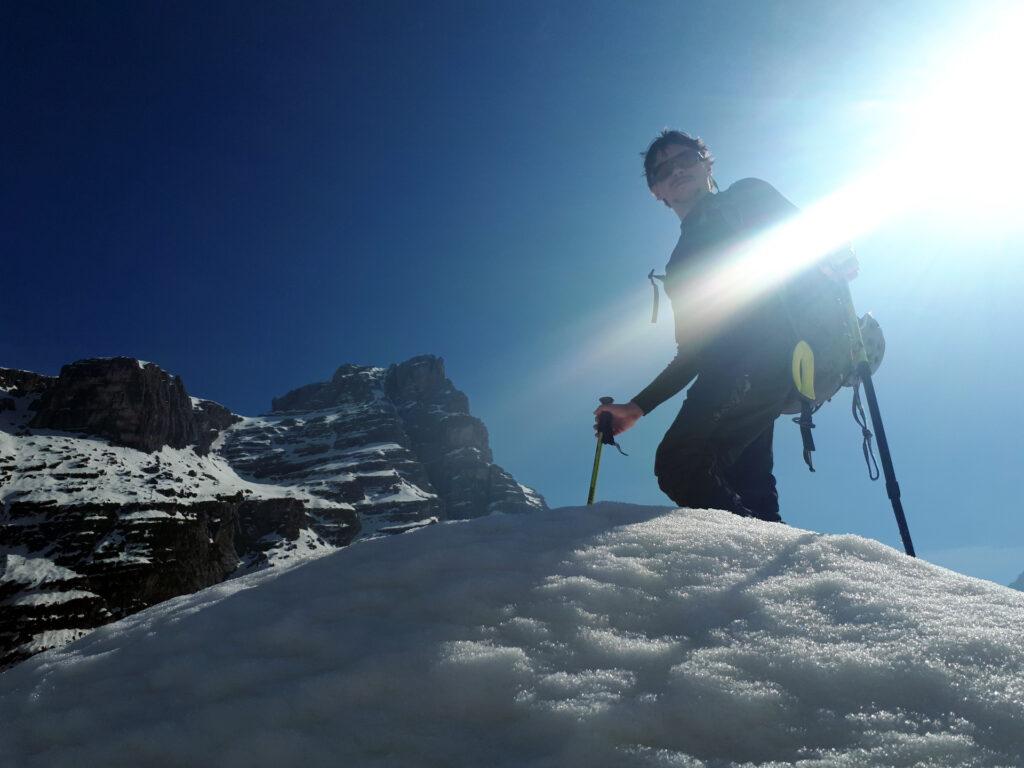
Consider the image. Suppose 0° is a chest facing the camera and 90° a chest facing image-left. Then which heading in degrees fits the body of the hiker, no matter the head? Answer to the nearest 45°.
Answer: approximately 45°
